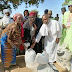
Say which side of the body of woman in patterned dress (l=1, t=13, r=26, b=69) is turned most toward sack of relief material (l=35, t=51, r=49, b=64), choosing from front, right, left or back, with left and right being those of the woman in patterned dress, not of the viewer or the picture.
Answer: front

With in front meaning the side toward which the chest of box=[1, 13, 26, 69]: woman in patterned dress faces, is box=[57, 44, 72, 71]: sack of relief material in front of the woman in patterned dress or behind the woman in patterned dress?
in front

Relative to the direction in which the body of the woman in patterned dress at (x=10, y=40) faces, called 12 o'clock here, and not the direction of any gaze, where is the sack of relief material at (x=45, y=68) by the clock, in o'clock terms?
The sack of relief material is roughly at 12 o'clock from the woman in patterned dress.

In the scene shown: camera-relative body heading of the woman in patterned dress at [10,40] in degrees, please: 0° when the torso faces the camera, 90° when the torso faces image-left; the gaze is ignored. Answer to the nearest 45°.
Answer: approximately 315°
